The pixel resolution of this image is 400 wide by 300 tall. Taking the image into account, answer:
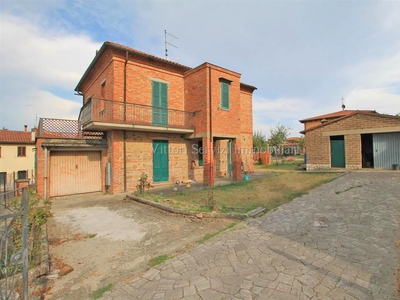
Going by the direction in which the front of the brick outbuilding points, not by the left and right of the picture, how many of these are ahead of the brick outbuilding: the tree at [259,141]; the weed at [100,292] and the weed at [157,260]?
2

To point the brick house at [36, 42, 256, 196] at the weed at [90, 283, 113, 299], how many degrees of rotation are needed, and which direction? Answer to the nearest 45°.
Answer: approximately 45° to its right

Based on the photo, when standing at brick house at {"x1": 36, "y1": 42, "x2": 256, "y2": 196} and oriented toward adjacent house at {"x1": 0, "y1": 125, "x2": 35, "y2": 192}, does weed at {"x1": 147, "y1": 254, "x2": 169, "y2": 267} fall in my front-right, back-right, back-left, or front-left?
back-left

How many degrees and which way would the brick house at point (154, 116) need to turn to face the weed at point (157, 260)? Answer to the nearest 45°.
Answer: approximately 45° to its right

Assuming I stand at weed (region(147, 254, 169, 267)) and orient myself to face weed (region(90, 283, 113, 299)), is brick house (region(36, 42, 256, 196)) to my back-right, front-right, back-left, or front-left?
back-right

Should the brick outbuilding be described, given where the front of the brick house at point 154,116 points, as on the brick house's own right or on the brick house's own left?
on the brick house's own left

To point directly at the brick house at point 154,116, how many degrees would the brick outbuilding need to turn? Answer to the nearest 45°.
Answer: approximately 45° to its right

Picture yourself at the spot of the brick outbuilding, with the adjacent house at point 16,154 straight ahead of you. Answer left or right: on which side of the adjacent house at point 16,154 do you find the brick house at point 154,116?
left

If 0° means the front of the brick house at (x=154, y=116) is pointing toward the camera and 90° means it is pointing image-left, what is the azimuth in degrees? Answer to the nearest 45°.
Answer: approximately 315°

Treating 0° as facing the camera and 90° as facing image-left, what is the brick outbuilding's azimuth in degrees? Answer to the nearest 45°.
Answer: approximately 0°
